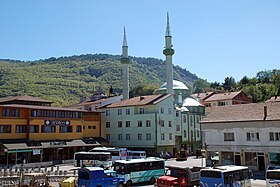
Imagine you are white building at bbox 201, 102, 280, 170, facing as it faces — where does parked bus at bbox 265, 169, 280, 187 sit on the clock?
The parked bus is roughly at 12 o'clock from the white building.

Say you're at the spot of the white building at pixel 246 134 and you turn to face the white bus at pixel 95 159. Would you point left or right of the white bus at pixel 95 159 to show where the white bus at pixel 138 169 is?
left

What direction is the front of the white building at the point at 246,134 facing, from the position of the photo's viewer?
facing the viewer

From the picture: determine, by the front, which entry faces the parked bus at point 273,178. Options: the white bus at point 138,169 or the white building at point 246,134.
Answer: the white building

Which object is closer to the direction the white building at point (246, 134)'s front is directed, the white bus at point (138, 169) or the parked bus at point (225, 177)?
the parked bus

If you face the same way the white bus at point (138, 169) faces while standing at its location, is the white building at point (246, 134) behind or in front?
behind

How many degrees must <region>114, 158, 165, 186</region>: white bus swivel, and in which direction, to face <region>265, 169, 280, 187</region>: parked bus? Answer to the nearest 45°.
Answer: approximately 90° to its left

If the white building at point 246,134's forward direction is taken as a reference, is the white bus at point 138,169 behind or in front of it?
in front

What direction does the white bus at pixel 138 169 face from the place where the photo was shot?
facing the viewer and to the left of the viewer

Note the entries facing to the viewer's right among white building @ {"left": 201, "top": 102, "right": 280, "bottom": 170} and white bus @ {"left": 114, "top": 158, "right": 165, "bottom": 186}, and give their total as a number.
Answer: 0

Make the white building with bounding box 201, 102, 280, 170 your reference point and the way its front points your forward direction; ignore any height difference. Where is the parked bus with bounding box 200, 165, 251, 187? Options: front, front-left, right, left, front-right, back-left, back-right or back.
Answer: front

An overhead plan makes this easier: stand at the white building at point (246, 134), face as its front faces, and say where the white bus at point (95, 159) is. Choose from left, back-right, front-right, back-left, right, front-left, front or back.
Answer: right
